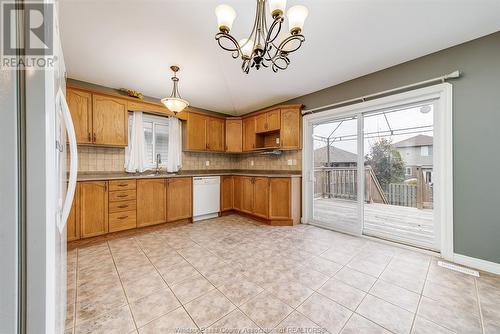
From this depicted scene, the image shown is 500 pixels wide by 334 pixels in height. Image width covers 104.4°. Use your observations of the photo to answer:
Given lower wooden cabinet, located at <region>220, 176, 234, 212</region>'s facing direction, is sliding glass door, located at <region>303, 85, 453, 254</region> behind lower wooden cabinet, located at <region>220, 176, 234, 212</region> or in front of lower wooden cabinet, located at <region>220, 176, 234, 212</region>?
in front

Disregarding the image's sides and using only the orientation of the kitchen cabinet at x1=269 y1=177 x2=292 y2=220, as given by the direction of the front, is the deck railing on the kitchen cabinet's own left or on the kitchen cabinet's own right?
on the kitchen cabinet's own left

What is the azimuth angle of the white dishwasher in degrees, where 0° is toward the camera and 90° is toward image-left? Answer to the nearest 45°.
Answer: approximately 315°

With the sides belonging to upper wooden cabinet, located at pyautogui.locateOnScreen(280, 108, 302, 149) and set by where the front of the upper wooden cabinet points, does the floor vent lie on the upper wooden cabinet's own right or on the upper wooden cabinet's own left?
on the upper wooden cabinet's own left

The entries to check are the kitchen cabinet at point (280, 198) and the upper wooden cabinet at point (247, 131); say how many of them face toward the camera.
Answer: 2

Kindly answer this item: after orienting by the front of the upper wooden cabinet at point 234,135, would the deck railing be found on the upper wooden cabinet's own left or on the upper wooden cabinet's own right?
on the upper wooden cabinet's own left

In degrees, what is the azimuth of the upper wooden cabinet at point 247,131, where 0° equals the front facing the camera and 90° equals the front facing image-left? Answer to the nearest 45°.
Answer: approximately 0°

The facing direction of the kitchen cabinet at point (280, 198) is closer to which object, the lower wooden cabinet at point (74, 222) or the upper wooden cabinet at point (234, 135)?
the lower wooden cabinet

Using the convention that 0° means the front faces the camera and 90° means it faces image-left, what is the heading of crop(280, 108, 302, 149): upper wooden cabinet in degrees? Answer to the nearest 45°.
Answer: approximately 0°

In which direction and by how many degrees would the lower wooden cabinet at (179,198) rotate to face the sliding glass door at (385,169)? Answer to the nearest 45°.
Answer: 0° — it already faces it

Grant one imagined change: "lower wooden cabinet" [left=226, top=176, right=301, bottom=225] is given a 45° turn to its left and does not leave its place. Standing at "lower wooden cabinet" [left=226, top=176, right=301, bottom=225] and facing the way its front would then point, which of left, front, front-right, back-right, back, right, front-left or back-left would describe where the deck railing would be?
left

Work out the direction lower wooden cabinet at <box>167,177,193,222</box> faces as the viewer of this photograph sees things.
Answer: facing the viewer and to the right of the viewer

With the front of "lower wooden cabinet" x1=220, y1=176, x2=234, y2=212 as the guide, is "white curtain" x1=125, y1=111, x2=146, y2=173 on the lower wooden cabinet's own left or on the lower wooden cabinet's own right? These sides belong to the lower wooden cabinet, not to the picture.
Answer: on the lower wooden cabinet's own right

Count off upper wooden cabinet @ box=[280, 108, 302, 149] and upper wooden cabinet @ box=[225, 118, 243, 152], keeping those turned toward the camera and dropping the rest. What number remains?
2
